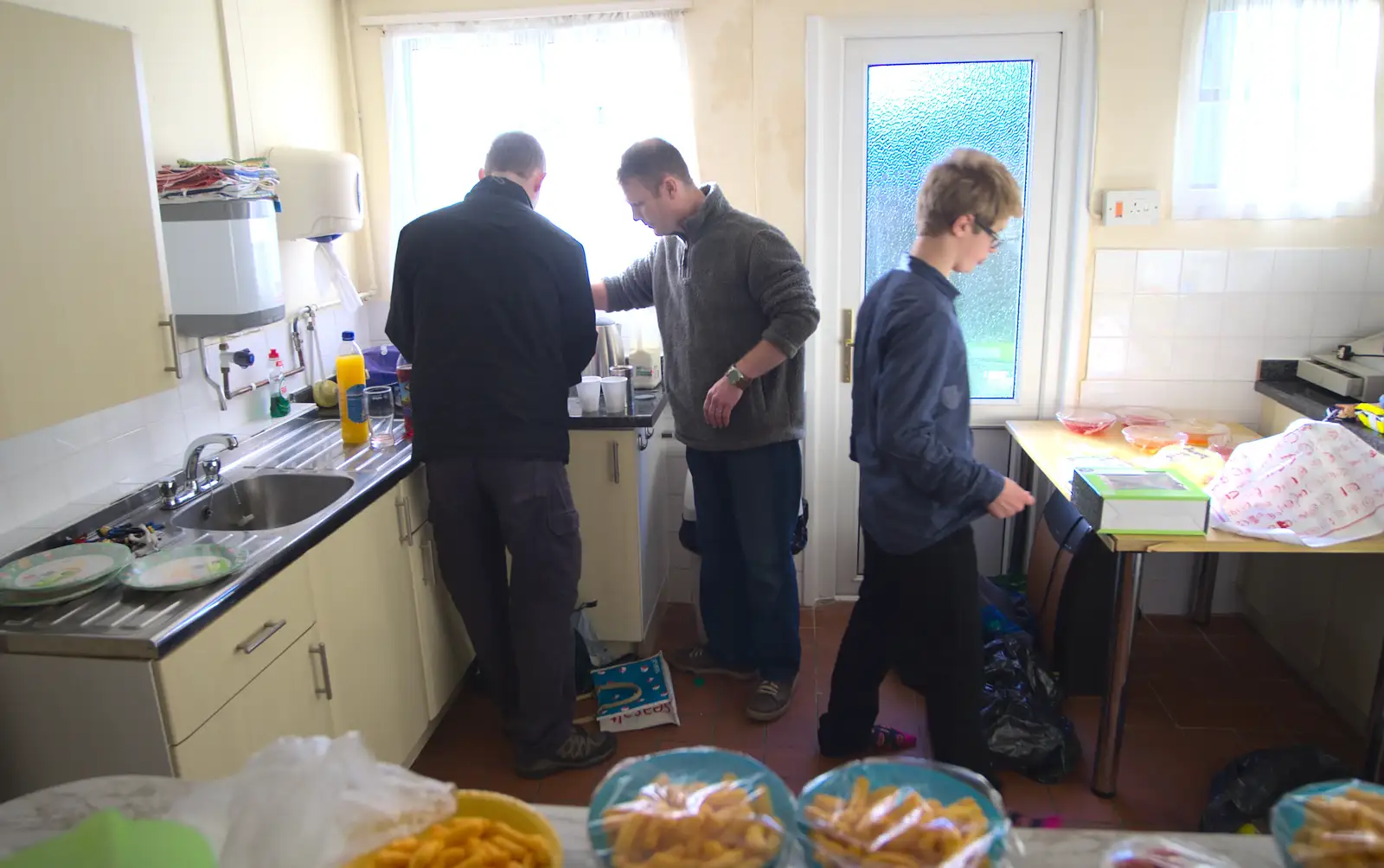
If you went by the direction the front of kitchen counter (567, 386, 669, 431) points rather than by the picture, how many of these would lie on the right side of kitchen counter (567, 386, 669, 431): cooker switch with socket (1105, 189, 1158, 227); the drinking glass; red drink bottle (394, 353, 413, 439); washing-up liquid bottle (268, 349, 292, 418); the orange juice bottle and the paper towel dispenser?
5

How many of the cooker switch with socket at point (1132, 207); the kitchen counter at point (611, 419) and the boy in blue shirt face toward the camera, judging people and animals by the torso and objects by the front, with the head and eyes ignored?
2

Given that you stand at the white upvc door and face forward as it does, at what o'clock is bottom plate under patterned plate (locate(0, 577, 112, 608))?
The bottom plate under patterned plate is roughly at 1 o'clock from the white upvc door.

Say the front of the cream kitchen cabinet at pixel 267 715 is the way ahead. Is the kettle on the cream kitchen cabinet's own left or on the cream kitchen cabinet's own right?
on the cream kitchen cabinet's own left

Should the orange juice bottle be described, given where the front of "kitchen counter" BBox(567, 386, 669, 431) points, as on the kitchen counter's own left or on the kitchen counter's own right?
on the kitchen counter's own right

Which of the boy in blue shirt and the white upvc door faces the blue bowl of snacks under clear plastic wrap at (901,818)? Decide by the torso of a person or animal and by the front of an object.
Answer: the white upvc door

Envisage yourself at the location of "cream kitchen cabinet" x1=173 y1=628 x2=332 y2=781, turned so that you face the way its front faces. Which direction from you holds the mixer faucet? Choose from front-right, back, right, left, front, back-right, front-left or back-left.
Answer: back-left

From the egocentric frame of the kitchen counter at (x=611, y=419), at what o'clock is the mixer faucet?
The mixer faucet is roughly at 2 o'clock from the kitchen counter.

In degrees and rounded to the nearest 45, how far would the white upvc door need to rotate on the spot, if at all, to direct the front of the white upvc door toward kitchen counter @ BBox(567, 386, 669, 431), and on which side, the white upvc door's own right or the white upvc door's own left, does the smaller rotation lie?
approximately 45° to the white upvc door's own right

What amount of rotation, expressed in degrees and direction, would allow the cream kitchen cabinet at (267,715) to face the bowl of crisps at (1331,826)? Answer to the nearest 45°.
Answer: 0° — it already faces it

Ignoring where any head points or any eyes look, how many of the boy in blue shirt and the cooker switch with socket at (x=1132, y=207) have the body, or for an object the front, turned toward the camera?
1

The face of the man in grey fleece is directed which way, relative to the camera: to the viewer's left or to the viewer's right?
to the viewer's left

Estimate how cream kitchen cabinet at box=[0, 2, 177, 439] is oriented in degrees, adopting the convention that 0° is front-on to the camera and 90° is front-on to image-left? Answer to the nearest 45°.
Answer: approximately 315°

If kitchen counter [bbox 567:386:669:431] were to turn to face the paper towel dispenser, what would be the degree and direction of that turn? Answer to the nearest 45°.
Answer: approximately 90° to its right

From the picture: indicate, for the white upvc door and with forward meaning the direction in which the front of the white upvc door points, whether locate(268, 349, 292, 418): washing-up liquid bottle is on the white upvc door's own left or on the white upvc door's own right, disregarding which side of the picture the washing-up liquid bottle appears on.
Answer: on the white upvc door's own right
